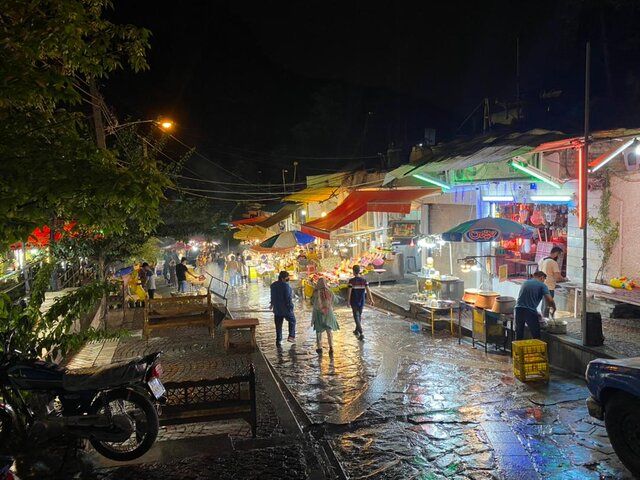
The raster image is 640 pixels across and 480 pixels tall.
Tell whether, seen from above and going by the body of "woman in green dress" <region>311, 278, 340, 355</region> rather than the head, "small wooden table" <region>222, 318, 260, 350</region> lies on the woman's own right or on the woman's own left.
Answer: on the woman's own left

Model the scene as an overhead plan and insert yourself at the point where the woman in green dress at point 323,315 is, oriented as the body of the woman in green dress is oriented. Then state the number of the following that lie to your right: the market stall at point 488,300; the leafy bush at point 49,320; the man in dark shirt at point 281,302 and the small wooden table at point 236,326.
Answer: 1

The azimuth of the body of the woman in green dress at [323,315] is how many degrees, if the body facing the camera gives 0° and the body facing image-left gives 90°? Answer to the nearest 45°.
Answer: approximately 180°

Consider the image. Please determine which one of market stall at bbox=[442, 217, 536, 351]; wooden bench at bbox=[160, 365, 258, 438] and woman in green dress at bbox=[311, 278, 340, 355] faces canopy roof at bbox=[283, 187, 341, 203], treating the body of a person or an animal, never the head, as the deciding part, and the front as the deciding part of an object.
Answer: the woman in green dress

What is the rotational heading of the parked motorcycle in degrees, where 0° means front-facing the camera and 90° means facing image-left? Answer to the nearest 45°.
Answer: approximately 90°

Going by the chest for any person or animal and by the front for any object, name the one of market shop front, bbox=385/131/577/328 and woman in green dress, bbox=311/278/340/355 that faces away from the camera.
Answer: the woman in green dress

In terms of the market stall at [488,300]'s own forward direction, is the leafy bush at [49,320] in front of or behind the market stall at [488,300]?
in front

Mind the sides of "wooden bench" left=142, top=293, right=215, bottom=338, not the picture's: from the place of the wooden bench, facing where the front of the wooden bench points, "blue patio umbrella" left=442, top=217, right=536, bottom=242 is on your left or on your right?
on your left

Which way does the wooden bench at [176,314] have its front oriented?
toward the camera

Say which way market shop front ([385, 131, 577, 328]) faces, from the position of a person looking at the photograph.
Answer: facing the viewer and to the left of the viewer
